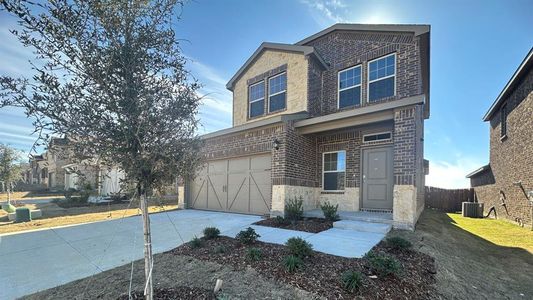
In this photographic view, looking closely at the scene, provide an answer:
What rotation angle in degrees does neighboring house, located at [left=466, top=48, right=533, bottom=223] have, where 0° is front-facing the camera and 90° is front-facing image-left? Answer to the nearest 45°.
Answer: approximately 0°

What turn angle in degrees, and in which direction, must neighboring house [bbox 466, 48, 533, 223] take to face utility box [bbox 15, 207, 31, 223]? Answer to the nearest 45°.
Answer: approximately 45° to its right

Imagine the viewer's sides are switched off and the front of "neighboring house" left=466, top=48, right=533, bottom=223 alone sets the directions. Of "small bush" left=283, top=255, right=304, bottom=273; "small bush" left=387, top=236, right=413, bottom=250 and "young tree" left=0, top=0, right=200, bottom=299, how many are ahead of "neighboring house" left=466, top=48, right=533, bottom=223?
3

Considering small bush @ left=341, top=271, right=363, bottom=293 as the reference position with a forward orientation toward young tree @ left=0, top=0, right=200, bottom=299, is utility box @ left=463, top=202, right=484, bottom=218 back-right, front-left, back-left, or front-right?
back-right

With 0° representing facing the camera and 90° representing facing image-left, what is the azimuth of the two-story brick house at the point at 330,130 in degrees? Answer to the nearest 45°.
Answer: approximately 45°

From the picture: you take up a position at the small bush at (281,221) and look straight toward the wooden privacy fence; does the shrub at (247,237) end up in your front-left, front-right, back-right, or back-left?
back-right

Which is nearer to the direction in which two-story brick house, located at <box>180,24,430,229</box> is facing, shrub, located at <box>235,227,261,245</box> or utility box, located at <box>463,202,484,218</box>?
the shrub
